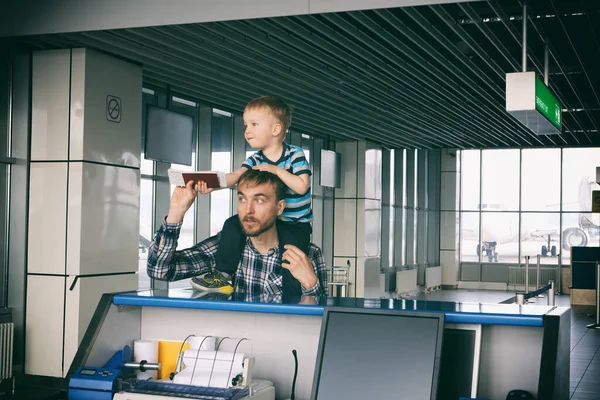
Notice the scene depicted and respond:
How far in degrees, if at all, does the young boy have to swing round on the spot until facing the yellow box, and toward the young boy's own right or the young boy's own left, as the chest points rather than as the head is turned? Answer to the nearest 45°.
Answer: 0° — they already face it

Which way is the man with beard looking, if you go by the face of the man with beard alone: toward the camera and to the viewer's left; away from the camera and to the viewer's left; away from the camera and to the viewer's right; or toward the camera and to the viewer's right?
toward the camera and to the viewer's left

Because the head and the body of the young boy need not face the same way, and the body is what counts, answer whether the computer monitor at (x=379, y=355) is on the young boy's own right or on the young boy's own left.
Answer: on the young boy's own left

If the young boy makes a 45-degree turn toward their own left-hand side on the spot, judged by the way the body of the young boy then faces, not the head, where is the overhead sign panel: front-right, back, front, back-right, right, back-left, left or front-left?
back-left

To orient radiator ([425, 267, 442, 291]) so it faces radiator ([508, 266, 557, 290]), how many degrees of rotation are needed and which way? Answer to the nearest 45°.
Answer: approximately 45° to its left

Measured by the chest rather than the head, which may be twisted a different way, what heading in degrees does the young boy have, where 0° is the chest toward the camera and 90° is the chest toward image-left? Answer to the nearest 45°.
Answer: approximately 45°

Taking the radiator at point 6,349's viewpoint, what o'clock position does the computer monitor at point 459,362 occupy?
The computer monitor is roughly at 1 o'clock from the radiator.

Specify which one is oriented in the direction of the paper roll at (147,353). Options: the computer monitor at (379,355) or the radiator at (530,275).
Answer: the radiator

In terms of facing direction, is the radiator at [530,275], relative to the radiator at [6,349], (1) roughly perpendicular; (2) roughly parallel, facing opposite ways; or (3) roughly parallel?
roughly perpendicular

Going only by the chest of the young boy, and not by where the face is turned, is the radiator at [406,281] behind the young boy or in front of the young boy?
behind

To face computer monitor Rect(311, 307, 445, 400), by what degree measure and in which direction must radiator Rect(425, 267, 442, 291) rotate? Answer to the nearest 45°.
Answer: approximately 45° to its right

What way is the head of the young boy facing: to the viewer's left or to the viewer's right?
to the viewer's left
